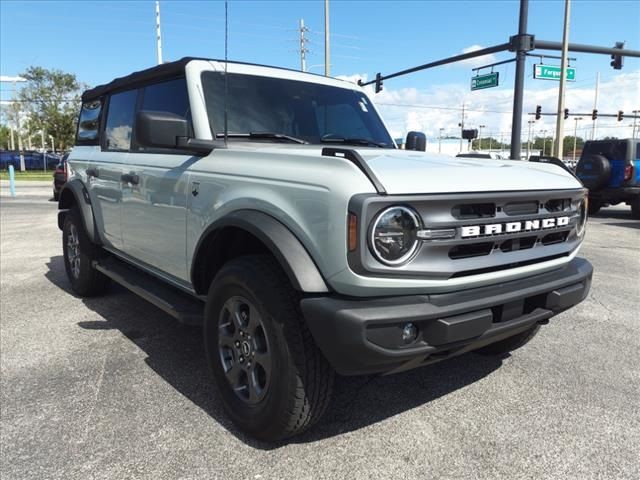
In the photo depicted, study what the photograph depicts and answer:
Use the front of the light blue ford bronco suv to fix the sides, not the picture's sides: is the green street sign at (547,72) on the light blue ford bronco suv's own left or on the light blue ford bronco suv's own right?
on the light blue ford bronco suv's own left

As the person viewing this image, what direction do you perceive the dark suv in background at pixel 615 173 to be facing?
facing away from the viewer and to the right of the viewer

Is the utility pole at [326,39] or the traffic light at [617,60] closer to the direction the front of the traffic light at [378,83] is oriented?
the traffic light

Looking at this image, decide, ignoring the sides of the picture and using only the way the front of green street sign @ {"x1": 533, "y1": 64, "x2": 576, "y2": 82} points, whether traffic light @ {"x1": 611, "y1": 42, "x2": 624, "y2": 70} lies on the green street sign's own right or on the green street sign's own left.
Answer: on the green street sign's own left

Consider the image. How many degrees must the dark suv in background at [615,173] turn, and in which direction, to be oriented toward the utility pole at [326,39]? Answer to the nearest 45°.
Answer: approximately 90° to its left

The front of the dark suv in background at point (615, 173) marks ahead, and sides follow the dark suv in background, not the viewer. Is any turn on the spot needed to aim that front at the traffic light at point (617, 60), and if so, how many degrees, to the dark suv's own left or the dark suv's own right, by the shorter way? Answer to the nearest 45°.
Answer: approximately 45° to the dark suv's own left

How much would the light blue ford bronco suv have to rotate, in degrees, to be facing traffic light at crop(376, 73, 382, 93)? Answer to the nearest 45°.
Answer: approximately 135° to its left

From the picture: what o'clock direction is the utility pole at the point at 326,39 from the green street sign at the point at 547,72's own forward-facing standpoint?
The utility pole is roughly at 3 o'clock from the green street sign.

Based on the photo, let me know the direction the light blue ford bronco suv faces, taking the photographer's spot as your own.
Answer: facing the viewer and to the right of the viewer

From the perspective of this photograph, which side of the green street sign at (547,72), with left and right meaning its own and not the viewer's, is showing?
front
